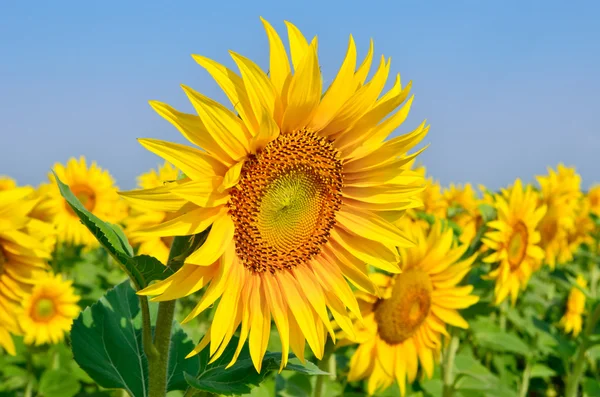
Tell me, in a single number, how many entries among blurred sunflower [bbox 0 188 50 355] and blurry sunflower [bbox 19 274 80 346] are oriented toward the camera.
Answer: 2

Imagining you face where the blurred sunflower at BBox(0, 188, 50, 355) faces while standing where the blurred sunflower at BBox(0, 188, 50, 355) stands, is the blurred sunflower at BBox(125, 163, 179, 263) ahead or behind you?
behind

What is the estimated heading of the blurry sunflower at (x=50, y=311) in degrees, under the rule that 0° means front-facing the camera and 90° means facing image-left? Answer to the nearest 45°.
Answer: approximately 0°

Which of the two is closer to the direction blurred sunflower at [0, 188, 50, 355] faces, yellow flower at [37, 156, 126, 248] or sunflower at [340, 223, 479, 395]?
the sunflower

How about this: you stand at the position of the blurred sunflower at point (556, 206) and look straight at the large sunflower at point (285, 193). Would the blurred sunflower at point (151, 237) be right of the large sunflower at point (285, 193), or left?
right

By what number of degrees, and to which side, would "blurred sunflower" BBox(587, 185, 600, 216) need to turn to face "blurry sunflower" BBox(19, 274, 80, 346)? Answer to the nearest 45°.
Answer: approximately 45° to its right
